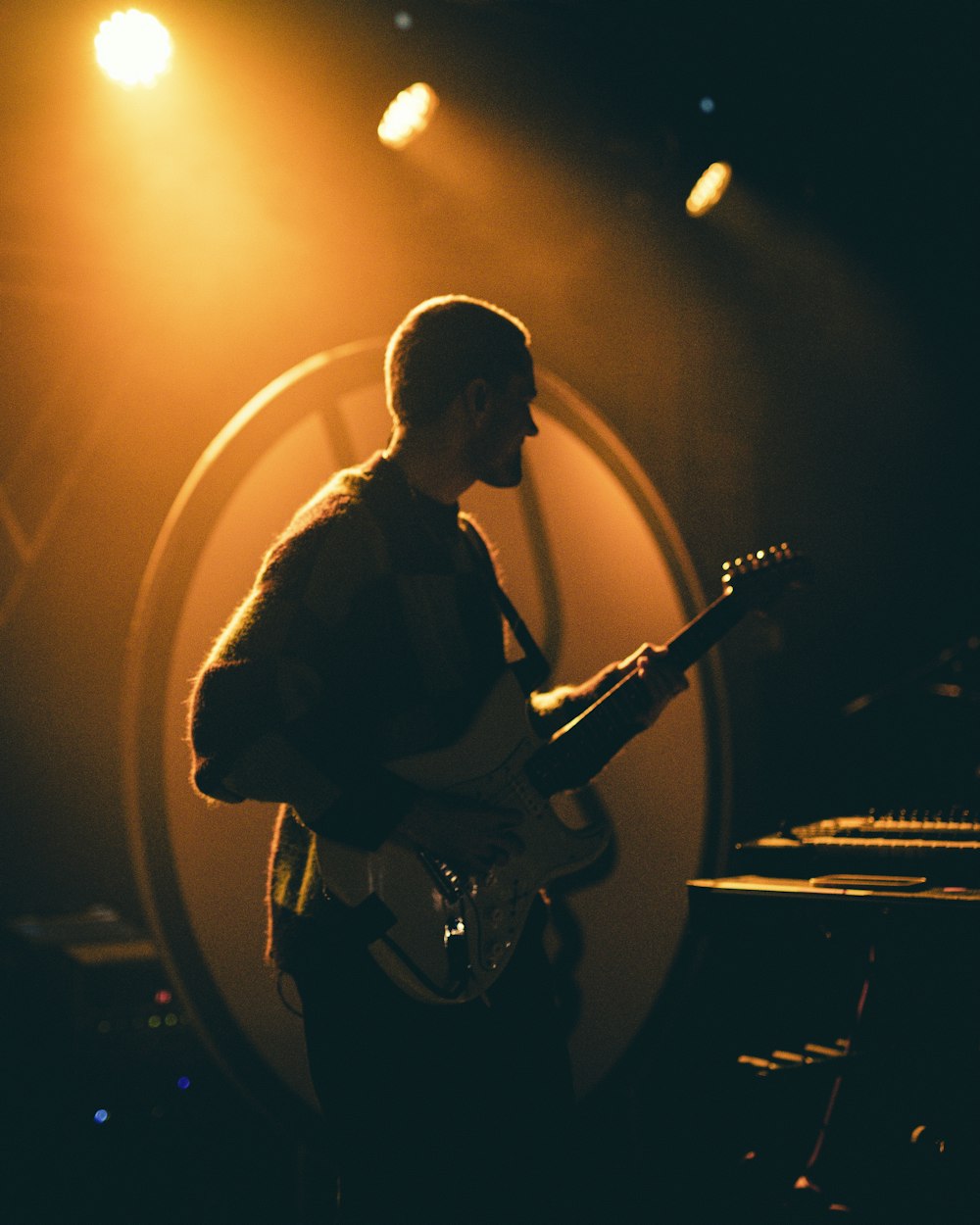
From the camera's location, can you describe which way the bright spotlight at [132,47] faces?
facing the viewer

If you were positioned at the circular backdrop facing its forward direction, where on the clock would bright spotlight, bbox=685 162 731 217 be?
The bright spotlight is roughly at 10 o'clock from the circular backdrop.

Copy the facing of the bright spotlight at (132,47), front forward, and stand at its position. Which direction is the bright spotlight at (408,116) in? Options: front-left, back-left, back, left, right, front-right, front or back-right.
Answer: back-left

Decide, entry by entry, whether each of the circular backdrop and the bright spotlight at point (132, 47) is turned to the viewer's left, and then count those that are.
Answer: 0

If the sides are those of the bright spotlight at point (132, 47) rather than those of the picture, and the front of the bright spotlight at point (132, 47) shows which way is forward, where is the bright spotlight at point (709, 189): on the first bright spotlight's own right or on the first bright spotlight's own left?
on the first bright spotlight's own left

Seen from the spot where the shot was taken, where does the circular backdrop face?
facing the viewer and to the right of the viewer
